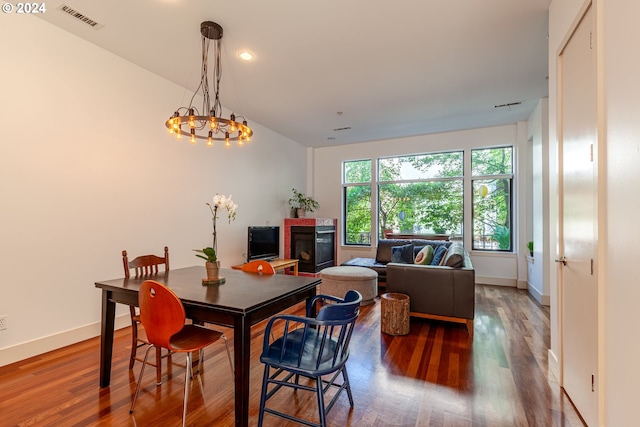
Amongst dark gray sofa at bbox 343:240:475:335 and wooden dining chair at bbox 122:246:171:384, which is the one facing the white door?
the wooden dining chair

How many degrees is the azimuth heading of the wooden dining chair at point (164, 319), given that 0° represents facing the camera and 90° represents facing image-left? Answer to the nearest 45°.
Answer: approximately 225°

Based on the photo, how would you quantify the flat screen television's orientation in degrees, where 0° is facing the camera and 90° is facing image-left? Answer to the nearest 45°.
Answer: approximately 315°

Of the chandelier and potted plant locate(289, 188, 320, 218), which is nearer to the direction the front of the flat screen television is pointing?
the chandelier

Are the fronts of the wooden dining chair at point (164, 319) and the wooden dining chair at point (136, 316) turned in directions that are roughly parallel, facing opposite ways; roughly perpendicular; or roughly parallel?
roughly perpendicular
